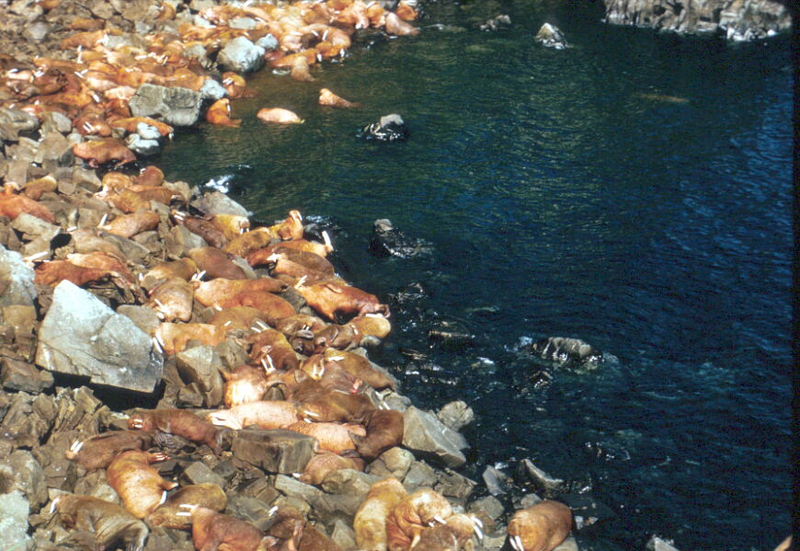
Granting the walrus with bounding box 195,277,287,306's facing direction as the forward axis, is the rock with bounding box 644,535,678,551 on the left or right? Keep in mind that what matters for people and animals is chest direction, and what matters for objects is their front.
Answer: on its left

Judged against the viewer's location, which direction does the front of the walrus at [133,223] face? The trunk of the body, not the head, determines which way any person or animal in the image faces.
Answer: facing to the left of the viewer

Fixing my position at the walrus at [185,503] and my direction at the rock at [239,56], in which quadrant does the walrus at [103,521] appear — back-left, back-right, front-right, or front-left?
back-left

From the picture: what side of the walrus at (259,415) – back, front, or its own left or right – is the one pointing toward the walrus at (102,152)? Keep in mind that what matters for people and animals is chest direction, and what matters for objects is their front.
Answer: right

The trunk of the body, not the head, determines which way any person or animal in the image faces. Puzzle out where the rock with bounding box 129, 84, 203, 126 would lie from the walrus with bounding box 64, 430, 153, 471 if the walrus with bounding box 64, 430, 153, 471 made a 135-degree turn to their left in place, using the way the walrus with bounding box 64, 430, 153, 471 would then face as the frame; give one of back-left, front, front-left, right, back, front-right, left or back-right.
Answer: back-left

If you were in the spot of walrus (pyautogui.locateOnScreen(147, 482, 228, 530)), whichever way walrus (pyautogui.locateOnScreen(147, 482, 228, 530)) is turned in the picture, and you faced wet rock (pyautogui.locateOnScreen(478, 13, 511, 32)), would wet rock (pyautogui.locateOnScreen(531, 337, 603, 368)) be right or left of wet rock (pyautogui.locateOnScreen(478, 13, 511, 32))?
right

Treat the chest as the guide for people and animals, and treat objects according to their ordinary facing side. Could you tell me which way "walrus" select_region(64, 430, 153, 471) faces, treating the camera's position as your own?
facing to the left of the viewer

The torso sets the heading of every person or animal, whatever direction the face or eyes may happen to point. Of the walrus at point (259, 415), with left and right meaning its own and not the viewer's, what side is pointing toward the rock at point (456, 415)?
back

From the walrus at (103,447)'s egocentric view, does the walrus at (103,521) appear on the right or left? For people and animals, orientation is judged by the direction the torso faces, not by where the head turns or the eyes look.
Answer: on its left

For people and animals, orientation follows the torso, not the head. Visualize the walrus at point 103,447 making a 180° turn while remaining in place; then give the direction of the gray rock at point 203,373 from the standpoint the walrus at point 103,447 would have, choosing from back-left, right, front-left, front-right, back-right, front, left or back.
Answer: front-left
